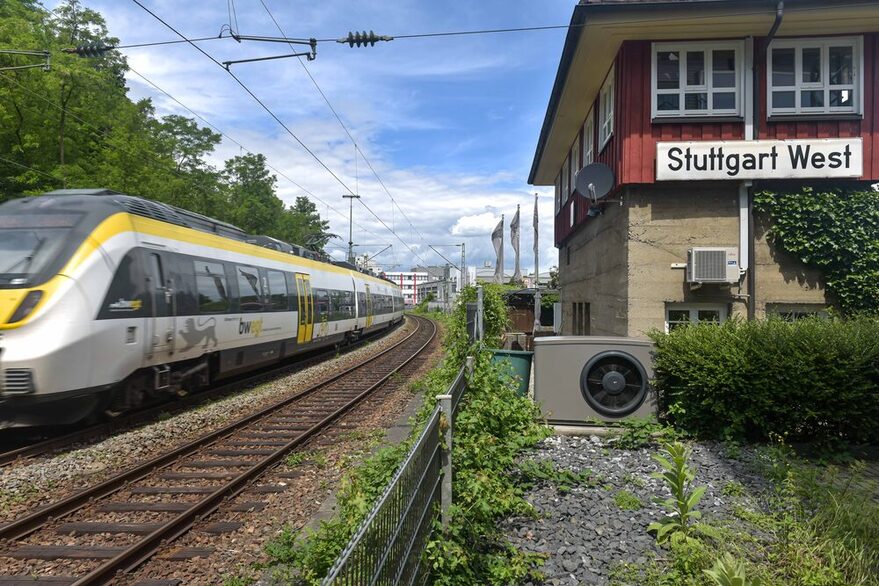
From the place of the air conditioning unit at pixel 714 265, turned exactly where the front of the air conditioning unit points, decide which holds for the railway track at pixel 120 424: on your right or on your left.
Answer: on your right

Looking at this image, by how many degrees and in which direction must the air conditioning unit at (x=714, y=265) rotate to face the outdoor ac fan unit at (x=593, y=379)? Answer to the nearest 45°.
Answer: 0° — it already faces it

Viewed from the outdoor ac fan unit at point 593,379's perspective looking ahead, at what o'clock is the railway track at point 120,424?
The railway track is roughly at 3 o'clock from the outdoor ac fan unit.

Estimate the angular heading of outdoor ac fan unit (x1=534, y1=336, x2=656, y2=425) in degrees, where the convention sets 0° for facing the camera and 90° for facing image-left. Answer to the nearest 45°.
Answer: approximately 0°

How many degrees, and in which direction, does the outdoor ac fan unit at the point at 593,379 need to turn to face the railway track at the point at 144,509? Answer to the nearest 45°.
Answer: approximately 45° to its right

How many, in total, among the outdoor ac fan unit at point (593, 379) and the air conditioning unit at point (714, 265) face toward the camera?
2

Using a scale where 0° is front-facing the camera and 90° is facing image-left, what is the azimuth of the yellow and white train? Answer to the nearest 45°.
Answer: approximately 45°

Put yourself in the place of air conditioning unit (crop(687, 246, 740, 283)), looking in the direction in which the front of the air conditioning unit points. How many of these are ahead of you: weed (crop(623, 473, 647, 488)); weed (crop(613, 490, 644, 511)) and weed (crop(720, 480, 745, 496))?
3

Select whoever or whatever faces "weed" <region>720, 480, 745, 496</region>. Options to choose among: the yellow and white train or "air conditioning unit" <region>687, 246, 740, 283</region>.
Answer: the air conditioning unit

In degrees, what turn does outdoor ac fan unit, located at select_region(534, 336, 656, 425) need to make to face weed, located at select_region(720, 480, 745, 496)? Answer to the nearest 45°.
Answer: approximately 45° to its left

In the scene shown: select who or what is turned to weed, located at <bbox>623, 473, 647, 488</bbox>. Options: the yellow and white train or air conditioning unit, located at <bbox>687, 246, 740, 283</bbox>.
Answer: the air conditioning unit

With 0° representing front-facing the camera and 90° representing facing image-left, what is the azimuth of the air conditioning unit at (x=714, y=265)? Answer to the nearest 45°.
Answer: approximately 0°
